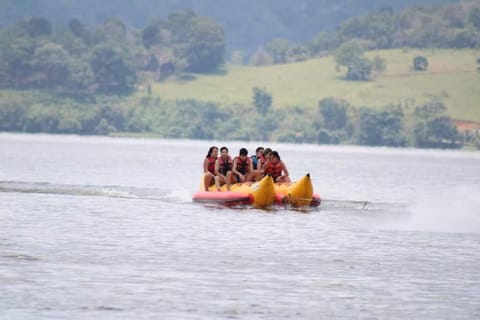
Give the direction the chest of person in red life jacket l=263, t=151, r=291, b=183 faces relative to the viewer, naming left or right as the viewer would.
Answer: facing the viewer and to the right of the viewer

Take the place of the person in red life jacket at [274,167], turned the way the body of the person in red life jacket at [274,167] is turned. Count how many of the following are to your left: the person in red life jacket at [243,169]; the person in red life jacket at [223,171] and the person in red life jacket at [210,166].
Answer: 0

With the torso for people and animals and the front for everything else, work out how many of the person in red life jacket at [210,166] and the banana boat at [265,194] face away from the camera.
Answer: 0

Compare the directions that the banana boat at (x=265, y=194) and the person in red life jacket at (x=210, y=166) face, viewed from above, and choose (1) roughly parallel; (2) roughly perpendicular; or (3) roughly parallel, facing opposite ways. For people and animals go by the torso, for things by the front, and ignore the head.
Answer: roughly parallel

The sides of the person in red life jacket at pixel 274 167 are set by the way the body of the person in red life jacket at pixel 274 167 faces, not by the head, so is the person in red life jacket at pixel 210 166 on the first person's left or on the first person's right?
on the first person's right

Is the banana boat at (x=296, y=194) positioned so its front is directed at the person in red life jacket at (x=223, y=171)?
no

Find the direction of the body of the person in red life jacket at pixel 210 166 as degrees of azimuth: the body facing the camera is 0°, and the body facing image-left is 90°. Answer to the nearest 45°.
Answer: approximately 315°

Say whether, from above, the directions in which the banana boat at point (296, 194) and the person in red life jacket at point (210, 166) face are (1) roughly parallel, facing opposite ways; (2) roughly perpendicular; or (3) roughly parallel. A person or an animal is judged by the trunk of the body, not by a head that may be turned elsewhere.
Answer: roughly parallel

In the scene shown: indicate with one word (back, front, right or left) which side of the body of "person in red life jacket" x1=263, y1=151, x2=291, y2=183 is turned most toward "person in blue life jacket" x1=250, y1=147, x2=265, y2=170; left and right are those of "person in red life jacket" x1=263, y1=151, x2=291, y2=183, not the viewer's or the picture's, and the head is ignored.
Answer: back

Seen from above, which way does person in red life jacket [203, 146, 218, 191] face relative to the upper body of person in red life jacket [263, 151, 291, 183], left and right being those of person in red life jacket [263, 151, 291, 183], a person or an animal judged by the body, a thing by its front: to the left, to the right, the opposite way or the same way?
the same way
